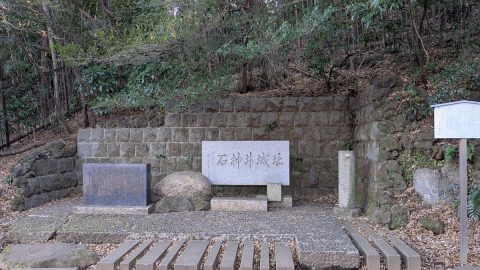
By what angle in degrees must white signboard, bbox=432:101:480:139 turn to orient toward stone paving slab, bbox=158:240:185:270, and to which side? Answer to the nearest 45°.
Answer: approximately 45° to its right

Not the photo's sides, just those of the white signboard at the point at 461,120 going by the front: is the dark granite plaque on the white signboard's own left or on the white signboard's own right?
on the white signboard's own right

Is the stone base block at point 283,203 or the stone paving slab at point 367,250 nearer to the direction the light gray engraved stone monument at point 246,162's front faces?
the stone paving slab

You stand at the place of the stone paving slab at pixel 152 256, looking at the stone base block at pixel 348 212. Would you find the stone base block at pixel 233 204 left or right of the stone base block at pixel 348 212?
left

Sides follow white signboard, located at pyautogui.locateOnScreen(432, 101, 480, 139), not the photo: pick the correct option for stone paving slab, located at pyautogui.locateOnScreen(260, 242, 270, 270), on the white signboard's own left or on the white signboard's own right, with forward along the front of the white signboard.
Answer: on the white signboard's own right

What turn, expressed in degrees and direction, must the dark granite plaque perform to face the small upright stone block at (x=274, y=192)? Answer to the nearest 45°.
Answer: approximately 90° to its left

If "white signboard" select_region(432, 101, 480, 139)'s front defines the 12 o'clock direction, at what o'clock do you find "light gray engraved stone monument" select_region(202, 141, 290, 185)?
"light gray engraved stone monument" select_region(202, 141, 290, 185) is roughly at 4 o'clock from "white signboard" select_region(432, 101, 480, 139).

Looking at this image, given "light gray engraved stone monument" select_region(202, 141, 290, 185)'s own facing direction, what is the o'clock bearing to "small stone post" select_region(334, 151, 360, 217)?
The small stone post is roughly at 10 o'clock from the light gray engraved stone monument.

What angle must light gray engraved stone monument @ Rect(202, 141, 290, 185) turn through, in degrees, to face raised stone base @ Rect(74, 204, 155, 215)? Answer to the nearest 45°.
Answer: approximately 45° to its right
